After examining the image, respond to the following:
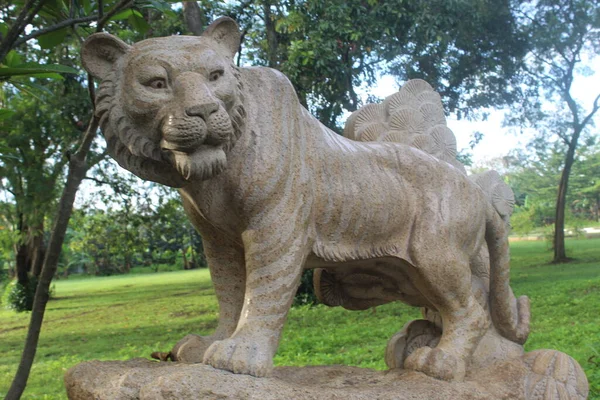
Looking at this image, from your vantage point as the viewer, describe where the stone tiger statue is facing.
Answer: facing the viewer and to the left of the viewer

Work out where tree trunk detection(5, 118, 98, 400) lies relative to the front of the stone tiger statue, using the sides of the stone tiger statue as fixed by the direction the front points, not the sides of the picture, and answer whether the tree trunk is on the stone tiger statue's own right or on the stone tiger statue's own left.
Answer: on the stone tiger statue's own right

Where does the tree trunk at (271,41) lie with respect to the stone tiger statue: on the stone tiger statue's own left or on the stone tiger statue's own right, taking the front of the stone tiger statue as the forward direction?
on the stone tiger statue's own right

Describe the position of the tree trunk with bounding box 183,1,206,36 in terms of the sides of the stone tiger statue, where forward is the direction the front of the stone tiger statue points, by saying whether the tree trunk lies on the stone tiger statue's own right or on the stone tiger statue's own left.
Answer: on the stone tiger statue's own right

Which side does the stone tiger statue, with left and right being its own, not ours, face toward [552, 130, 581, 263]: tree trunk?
back
